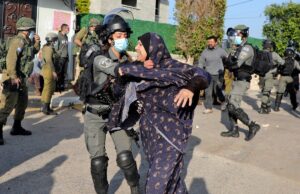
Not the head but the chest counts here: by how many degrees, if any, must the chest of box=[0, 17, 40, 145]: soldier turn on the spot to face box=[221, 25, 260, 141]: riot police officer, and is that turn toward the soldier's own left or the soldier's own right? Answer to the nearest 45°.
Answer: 0° — they already face them

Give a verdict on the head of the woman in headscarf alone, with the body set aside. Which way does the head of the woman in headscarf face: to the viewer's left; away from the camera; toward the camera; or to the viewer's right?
to the viewer's left

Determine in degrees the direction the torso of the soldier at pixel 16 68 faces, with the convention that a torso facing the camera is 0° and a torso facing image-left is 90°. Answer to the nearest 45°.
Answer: approximately 270°

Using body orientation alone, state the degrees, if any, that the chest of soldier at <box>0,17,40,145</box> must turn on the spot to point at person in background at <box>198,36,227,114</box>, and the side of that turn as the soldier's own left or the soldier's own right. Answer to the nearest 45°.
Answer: approximately 45° to the soldier's own left

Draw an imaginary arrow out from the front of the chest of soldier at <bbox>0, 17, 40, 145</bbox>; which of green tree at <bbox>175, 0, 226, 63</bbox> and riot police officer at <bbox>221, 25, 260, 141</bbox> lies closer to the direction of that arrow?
the riot police officer

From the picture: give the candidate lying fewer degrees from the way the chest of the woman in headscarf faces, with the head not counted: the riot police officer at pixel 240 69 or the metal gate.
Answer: the metal gate

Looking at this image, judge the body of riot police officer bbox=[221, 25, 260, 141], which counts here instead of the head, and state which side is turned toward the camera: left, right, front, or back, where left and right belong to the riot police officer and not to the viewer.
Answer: left

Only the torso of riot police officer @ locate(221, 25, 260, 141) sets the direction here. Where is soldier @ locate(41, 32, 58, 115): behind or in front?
in front

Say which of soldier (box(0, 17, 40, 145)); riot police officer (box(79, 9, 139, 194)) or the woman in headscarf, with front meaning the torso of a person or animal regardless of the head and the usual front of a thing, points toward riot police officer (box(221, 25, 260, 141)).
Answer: the soldier

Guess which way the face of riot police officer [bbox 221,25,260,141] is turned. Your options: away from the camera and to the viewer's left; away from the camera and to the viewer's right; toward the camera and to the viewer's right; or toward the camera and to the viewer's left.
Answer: toward the camera and to the viewer's left
